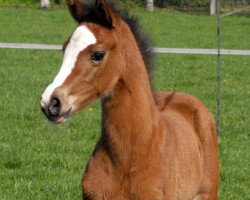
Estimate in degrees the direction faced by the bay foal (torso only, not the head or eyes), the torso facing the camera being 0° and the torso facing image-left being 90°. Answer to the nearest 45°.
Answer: approximately 45°
